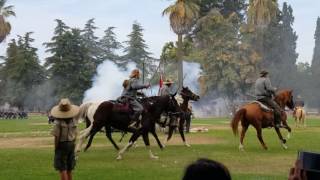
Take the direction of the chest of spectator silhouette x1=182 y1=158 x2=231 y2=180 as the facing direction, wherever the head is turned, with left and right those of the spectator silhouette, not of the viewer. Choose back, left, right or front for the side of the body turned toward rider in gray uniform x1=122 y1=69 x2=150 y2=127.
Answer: front

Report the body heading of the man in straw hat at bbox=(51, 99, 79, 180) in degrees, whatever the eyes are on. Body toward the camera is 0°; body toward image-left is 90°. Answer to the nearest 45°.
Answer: approximately 180°

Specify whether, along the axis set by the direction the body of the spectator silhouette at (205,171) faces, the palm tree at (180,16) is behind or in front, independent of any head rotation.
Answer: in front

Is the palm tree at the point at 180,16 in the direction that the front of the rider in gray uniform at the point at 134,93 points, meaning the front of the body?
no

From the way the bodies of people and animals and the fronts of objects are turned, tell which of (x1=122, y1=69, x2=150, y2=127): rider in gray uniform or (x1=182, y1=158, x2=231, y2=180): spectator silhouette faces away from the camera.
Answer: the spectator silhouette

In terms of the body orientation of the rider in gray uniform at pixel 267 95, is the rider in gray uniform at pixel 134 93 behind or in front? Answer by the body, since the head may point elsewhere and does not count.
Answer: behind

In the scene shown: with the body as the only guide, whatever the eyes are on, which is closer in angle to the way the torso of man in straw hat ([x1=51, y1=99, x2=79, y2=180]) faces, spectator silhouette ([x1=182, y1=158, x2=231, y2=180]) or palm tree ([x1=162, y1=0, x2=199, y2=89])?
the palm tree

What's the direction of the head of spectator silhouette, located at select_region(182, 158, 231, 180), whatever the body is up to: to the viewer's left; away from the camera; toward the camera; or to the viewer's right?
away from the camera

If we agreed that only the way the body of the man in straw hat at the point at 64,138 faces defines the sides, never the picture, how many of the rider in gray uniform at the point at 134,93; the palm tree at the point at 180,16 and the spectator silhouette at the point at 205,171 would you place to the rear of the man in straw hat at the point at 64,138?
1

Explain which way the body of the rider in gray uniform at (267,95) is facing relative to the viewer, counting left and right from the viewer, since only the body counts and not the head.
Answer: facing away from the viewer and to the right of the viewer

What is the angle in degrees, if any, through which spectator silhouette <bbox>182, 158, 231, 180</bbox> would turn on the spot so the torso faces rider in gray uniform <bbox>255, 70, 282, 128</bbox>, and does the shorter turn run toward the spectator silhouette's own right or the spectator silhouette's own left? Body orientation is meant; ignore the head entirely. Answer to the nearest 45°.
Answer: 0° — they already face them

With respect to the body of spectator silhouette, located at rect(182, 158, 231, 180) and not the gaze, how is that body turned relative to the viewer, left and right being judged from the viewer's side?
facing away from the viewer

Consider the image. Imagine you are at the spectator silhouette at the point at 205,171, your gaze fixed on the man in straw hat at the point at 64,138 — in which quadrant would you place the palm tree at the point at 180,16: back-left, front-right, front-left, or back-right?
front-right
